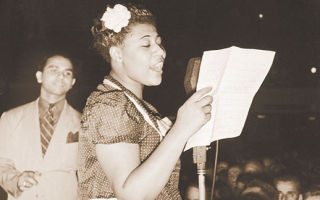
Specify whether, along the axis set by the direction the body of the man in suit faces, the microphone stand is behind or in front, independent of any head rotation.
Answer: in front

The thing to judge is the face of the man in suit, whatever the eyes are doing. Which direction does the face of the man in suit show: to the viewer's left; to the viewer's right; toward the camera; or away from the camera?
toward the camera

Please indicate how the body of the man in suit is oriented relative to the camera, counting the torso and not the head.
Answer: toward the camera
